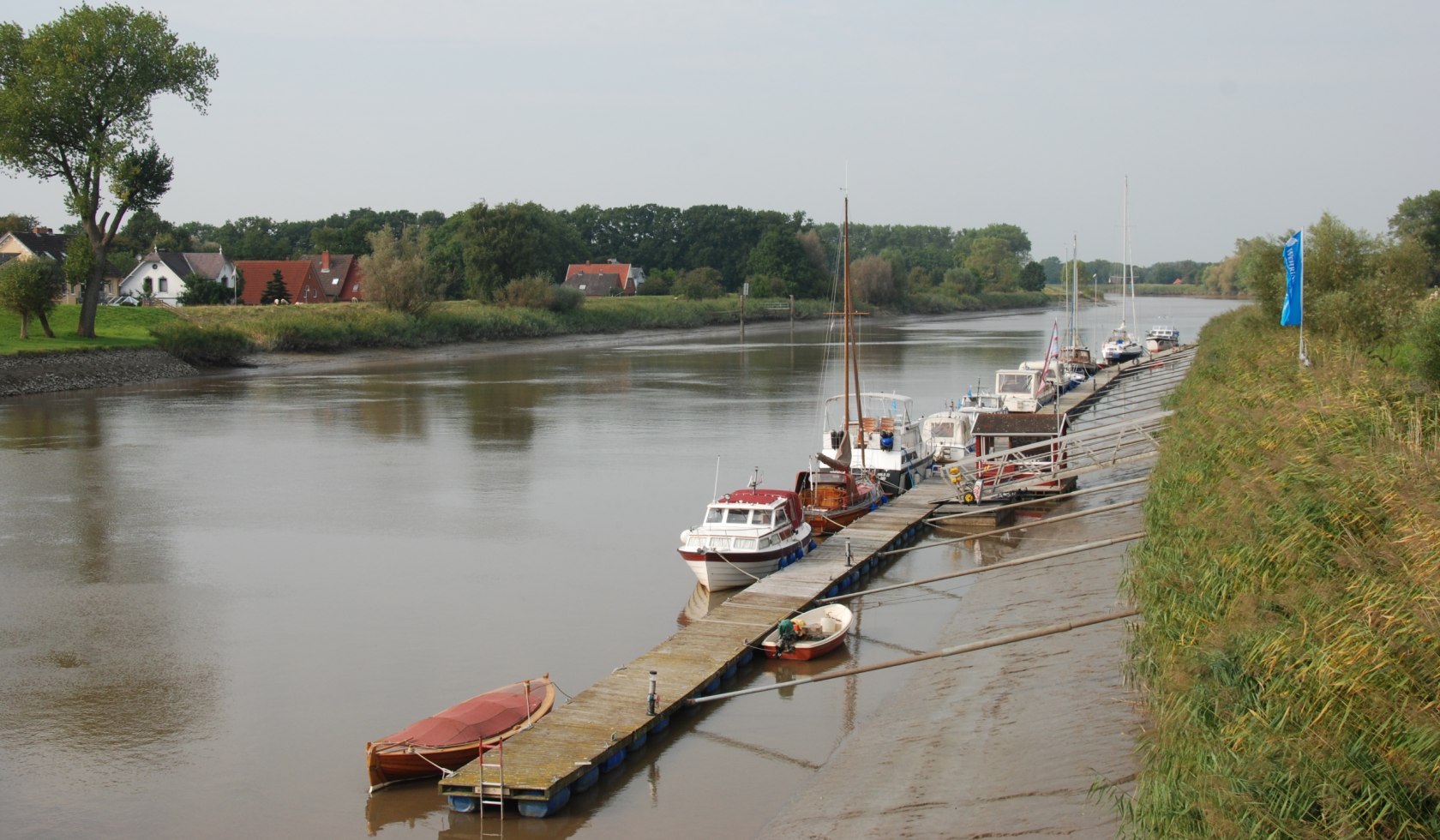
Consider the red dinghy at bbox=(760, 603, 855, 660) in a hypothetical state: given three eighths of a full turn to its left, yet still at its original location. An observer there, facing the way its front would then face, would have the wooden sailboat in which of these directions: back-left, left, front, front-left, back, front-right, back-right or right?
right

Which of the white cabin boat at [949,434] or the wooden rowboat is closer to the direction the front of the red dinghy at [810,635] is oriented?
the white cabin boat

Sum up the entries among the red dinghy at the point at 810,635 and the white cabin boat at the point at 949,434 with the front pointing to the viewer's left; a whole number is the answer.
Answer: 0

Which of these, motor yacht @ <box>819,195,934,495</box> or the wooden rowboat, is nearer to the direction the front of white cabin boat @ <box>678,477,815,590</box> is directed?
the wooden rowboat

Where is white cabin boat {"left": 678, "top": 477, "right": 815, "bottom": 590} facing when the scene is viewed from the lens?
facing the viewer and to the left of the viewer

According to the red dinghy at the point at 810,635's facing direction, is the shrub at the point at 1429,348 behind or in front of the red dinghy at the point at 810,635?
in front

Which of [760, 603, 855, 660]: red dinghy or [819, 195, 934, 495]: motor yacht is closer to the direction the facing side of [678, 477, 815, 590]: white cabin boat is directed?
the red dinghy

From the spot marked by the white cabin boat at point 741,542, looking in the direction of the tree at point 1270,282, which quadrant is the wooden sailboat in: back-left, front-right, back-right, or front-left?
front-left

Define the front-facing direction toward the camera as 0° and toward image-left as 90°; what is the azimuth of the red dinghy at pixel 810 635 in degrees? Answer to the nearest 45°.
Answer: approximately 225°

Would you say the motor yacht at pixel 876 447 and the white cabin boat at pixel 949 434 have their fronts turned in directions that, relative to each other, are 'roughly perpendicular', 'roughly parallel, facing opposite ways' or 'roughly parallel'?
roughly parallel

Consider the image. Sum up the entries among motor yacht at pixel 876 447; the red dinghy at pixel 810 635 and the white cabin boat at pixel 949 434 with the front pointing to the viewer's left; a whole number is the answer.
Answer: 0
